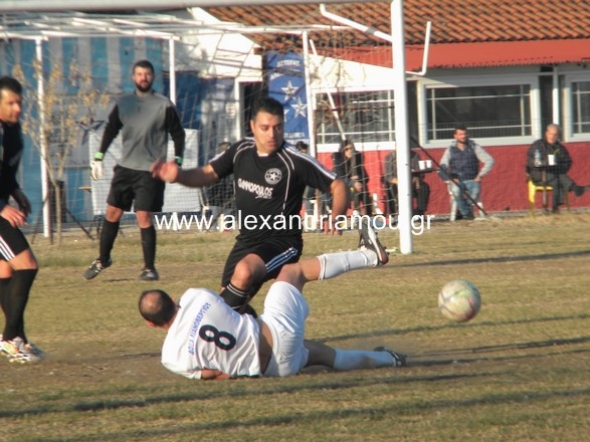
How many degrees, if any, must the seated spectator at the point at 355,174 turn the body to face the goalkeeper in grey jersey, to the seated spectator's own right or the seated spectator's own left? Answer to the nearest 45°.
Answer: approximately 45° to the seated spectator's own right

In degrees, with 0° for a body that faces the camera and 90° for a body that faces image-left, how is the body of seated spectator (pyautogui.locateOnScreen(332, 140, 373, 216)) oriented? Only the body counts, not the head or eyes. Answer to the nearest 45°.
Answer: approximately 0°

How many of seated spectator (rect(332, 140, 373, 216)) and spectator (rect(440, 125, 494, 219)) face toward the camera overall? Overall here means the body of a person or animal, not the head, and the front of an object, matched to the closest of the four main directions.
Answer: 2

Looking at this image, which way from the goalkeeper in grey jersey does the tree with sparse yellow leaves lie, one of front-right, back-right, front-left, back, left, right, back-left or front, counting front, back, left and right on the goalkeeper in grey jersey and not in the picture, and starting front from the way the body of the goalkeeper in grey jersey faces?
back

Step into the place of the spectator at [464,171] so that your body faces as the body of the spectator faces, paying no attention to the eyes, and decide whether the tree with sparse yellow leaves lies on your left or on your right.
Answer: on your right

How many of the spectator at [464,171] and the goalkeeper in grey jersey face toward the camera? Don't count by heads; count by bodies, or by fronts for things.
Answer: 2

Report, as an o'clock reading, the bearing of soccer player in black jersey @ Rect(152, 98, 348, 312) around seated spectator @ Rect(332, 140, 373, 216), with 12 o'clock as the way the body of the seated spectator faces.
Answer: The soccer player in black jersey is roughly at 12 o'clock from the seated spectator.

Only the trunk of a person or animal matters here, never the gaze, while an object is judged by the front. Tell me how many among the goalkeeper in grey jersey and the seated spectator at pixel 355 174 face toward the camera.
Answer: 2

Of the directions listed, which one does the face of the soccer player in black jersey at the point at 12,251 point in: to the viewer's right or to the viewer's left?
to the viewer's right

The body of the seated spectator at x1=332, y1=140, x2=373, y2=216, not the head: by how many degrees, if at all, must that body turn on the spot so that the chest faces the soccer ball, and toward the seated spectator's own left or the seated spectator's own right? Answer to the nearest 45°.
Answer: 0° — they already face it
